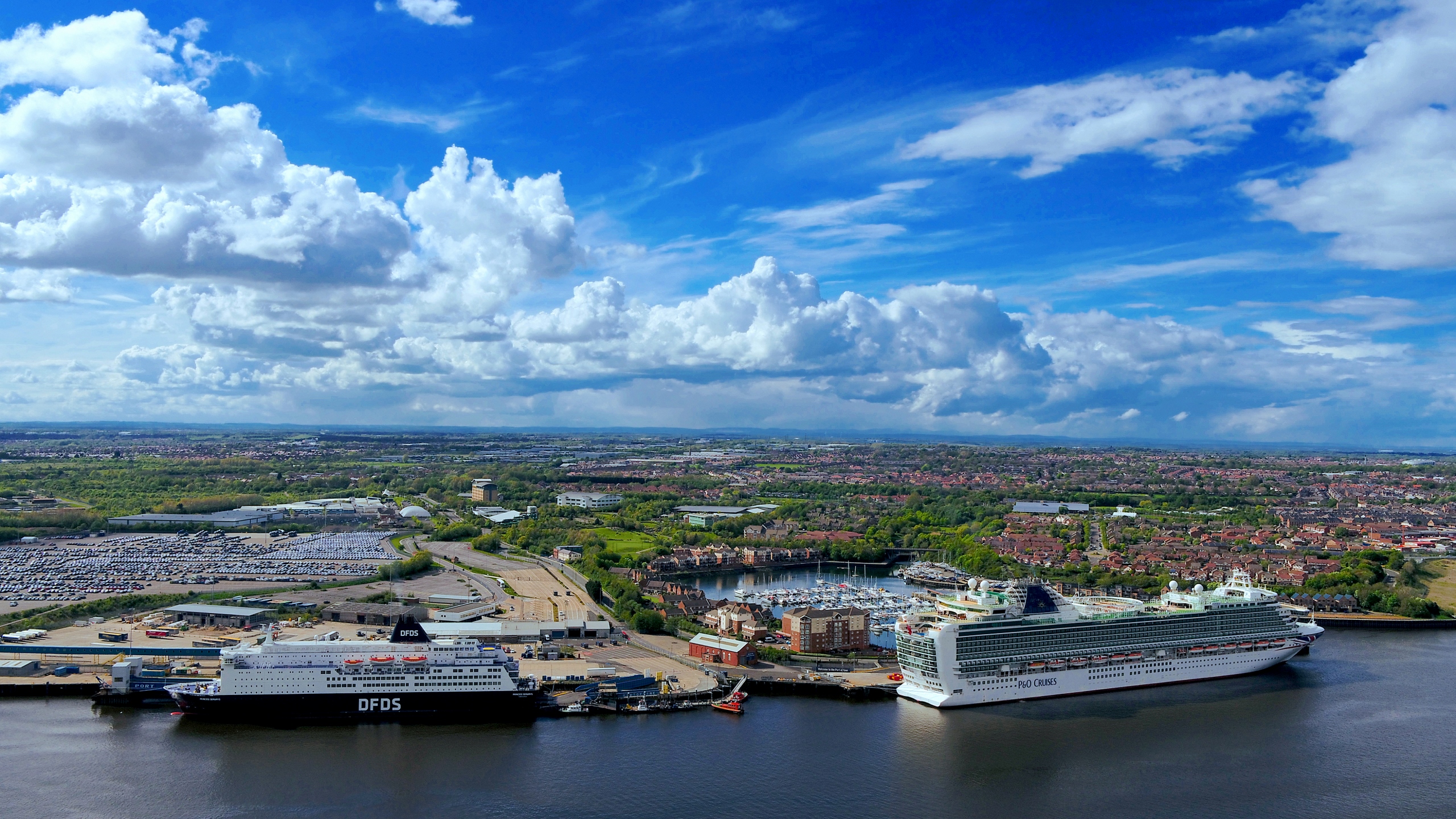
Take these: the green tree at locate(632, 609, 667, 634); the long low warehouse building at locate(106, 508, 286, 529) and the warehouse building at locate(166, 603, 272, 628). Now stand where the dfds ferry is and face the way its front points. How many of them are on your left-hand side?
0

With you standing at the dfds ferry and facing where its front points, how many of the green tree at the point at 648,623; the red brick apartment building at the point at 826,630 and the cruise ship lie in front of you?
0

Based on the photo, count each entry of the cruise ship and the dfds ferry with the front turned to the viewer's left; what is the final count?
1

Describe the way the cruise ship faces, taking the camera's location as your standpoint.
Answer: facing away from the viewer and to the right of the viewer

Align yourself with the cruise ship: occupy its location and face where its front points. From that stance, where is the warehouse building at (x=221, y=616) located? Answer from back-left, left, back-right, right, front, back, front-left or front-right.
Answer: back-left

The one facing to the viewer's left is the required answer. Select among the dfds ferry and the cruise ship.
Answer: the dfds ferry

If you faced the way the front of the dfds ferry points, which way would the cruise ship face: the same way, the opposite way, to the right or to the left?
the opposite way

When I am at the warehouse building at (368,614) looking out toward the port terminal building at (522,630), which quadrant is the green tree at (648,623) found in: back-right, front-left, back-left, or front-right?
front-left

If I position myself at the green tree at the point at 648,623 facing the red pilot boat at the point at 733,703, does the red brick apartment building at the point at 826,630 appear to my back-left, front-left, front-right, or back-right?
front-left

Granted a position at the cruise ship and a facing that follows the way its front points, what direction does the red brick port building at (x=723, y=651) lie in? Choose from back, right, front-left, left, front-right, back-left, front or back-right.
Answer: back-left

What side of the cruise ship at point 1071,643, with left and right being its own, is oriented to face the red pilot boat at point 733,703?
back

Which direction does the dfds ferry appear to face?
to the viewer's left

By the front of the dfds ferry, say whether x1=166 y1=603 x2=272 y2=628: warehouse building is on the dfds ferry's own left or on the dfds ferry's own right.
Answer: on the dfds ferry's own right

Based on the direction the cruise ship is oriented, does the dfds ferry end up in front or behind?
behind
